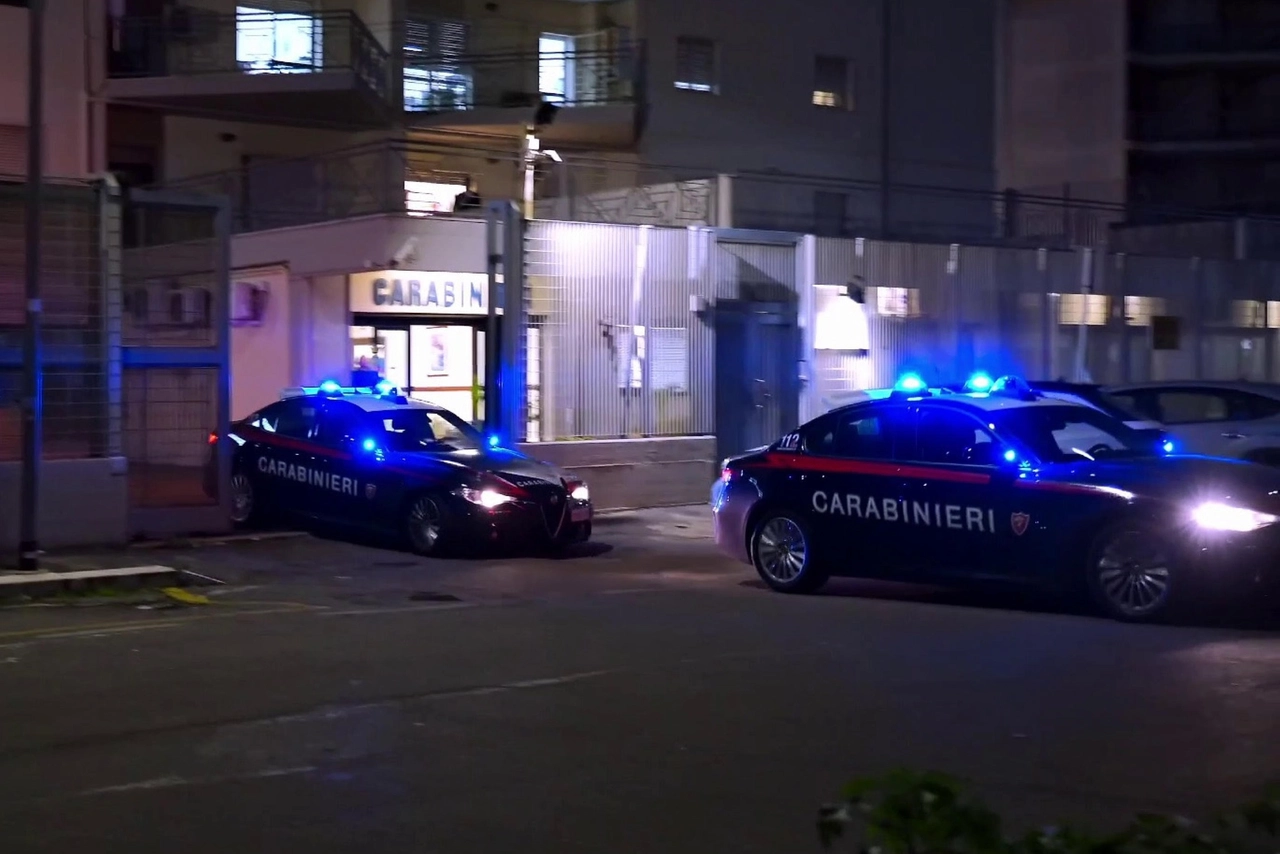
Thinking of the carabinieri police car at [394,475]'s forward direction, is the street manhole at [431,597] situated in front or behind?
in front

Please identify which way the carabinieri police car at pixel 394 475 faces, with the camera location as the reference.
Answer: facing the viewer and to the right of the viewer

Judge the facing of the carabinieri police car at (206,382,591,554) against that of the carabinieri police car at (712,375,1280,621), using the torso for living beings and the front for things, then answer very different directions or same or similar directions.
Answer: same or similar directions

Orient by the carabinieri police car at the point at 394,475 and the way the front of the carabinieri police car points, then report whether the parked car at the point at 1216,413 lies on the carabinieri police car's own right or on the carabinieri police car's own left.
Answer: on the carabinieri police car's own left

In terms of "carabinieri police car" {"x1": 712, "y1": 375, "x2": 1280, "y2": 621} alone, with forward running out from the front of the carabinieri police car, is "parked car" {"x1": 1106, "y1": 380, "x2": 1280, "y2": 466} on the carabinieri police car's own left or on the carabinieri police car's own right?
on the carabinieri police car's own left

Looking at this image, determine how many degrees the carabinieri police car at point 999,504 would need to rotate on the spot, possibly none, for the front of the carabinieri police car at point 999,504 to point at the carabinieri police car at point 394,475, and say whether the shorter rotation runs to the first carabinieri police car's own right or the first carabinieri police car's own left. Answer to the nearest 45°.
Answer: approximately 180°

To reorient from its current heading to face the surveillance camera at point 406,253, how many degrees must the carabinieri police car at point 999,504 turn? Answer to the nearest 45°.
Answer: approximately 180°

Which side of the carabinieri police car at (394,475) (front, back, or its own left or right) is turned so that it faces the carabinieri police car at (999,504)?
front

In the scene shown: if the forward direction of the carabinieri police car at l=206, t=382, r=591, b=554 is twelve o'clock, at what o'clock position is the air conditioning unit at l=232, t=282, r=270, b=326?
The air conditioning unit is roughly at 7 o'clock from the carabinieri police car.

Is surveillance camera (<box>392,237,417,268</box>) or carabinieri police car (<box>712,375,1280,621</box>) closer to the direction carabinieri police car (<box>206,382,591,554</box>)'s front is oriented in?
the carabinieri police car

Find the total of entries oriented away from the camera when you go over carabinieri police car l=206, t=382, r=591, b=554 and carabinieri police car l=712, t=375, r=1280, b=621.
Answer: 0
